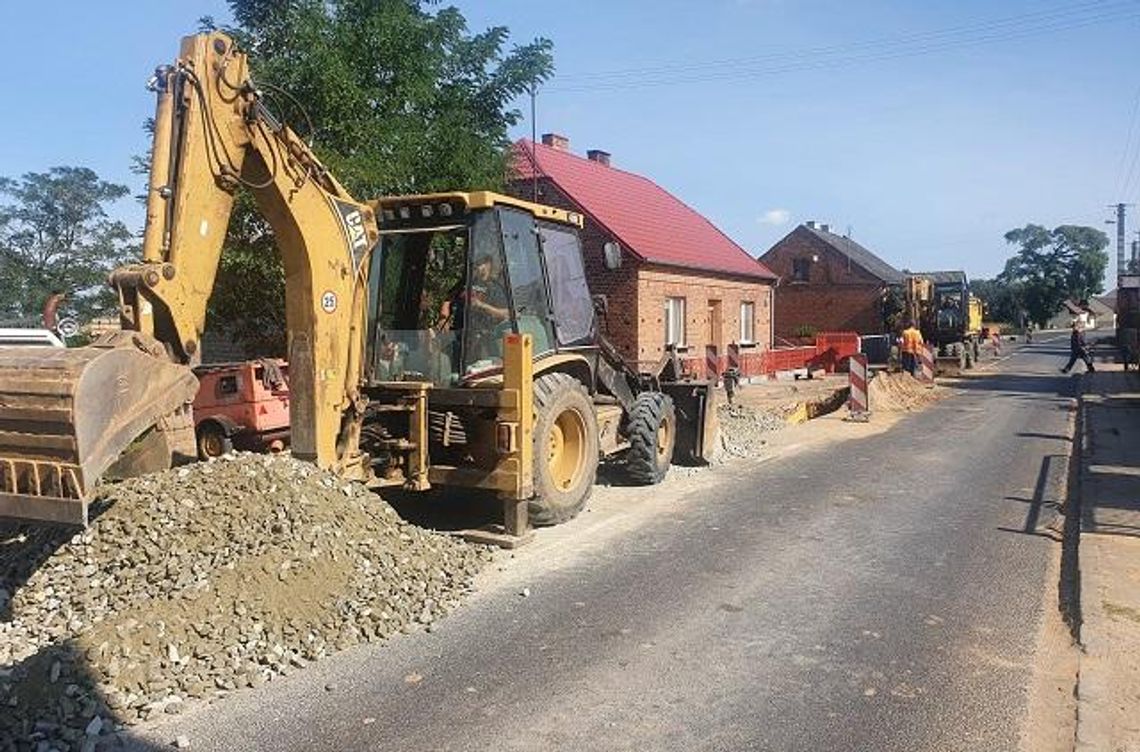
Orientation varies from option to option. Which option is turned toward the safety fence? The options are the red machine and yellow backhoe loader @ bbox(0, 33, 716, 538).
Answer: the yellow backhoe loader

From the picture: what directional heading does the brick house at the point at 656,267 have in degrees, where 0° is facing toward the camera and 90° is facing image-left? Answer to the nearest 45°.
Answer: approximately 315°

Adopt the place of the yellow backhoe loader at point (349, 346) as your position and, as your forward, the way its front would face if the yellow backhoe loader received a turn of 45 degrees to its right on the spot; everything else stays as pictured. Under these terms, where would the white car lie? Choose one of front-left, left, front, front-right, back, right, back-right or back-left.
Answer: back-left

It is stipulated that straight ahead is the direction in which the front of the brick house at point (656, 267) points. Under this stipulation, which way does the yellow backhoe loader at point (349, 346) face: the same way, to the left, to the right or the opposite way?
to the left

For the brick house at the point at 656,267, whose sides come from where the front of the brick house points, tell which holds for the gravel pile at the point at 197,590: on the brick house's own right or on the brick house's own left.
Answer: on the brick house's own right

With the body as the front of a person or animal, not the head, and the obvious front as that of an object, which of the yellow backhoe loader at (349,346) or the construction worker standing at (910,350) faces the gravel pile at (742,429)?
the yellow backhoe loader

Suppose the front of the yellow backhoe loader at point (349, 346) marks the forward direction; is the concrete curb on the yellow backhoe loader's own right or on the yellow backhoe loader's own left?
on the yellow backhoe loader's own right

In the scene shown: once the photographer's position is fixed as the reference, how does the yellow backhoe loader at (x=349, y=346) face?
facing away from the viewer and to the right of the viewer

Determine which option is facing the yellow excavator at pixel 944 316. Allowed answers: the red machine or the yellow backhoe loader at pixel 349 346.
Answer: the yellow backhoe loader
